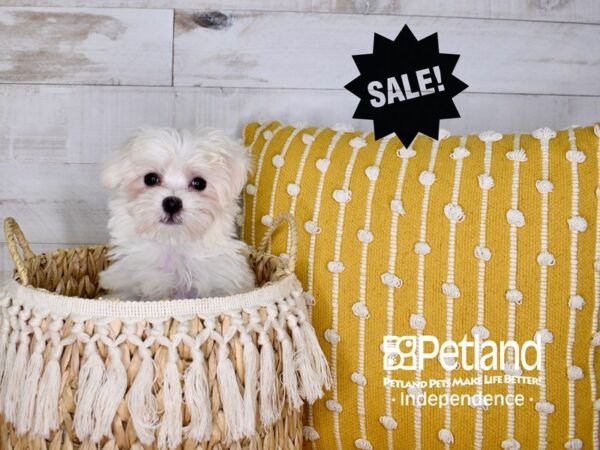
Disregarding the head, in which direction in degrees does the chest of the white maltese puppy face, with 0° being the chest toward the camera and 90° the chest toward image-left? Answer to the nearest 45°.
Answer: approximately 0°

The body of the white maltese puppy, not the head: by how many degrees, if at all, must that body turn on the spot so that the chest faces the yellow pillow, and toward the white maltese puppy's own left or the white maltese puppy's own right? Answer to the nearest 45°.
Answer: approximately 45° to the white maltese puppy's own left
